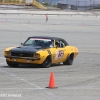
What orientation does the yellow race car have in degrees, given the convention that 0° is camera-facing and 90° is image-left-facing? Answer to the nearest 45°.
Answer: approximately 45°
